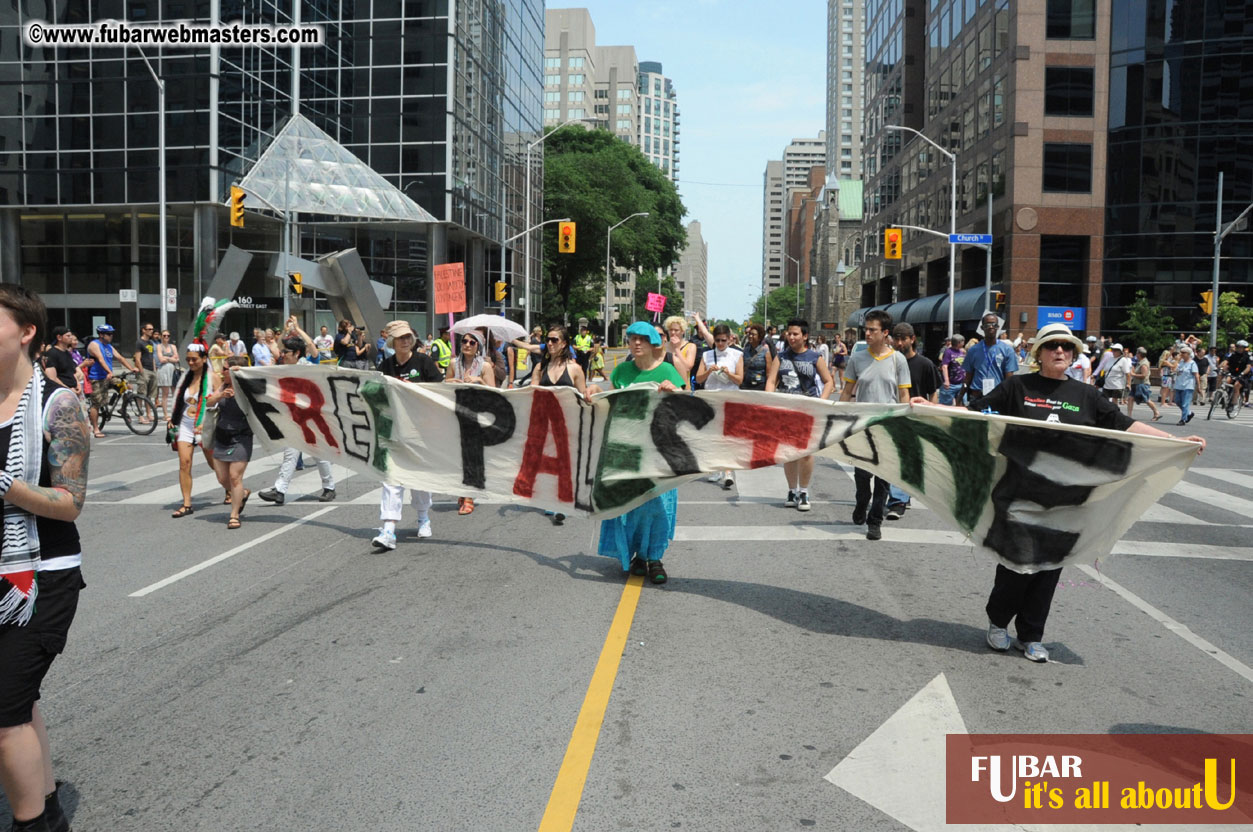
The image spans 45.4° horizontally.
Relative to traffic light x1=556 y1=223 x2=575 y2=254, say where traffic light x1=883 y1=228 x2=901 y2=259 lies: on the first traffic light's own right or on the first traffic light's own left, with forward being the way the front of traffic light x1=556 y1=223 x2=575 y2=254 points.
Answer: on the first traffic light's own left

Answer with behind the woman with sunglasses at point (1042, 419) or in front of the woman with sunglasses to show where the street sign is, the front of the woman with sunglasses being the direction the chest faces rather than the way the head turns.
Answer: behind

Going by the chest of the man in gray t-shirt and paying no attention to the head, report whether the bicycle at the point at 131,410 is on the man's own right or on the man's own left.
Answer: on the man's own right

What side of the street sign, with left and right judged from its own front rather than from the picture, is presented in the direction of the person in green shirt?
front

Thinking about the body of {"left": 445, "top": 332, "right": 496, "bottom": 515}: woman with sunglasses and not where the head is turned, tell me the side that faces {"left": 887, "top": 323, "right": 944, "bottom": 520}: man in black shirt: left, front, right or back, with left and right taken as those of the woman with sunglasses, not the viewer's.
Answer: left

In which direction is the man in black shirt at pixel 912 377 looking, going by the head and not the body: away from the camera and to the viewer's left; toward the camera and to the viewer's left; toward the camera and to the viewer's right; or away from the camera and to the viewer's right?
toward the camera and to the viewer's left

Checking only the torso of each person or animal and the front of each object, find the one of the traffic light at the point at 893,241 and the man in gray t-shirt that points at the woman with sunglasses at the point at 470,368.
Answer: the traffic light

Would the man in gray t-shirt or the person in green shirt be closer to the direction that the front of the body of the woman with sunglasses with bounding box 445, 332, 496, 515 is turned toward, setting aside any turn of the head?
the person in green shirt

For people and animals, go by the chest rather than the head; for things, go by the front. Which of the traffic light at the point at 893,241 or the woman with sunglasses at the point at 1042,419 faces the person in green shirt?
the traffic light
